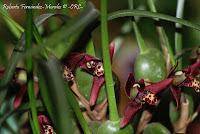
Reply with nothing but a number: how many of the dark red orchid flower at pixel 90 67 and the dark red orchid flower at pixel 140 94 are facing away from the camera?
0

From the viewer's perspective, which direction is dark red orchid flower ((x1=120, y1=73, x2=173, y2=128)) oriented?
toward the camera

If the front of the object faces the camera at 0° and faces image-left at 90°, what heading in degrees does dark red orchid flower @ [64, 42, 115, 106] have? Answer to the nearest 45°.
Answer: approximately 315°
